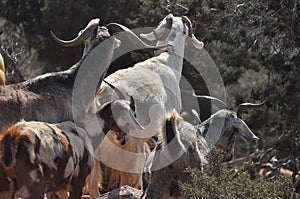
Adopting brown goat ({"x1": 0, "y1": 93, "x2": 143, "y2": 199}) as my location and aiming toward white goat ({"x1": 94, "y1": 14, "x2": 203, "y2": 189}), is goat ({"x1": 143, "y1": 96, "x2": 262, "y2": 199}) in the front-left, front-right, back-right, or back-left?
front-right

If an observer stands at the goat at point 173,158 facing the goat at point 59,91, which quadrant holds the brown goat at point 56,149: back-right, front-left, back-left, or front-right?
front-left

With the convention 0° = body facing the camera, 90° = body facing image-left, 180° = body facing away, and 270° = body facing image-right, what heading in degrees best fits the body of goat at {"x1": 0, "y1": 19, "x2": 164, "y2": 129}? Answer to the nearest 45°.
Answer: approximately 270°

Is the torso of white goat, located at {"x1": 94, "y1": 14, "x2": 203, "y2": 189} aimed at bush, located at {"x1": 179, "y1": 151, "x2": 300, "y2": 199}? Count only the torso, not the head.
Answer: no

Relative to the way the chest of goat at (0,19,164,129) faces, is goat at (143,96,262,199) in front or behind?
in front

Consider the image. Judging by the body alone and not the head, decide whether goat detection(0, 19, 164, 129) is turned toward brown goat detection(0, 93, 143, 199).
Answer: no

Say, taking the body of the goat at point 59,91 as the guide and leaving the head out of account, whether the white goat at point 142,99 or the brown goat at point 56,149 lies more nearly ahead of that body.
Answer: the white goat

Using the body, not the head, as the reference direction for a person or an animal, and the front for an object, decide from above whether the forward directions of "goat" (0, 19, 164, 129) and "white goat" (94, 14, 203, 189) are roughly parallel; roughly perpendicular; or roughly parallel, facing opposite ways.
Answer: roughly parallel
